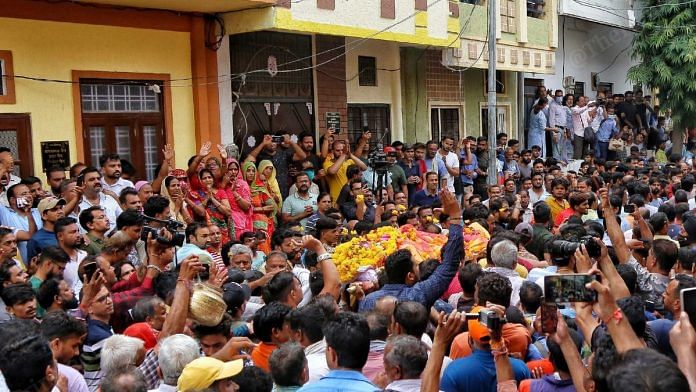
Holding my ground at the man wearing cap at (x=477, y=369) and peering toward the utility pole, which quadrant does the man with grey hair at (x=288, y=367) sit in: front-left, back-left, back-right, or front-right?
back-left

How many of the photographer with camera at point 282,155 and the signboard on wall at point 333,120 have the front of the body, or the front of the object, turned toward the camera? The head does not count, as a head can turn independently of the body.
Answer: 2

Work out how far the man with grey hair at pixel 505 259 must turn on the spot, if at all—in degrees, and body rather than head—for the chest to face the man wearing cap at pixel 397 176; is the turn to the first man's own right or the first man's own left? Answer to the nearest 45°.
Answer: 0° — they already face them

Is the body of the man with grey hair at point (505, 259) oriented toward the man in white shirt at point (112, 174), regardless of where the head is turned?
no

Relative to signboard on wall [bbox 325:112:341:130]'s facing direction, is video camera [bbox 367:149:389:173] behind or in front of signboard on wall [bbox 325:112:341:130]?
in front

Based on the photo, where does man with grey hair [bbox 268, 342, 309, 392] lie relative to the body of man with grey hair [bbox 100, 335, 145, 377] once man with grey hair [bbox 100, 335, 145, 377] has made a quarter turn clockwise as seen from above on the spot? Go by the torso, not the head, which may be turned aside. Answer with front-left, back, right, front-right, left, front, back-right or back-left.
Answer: front

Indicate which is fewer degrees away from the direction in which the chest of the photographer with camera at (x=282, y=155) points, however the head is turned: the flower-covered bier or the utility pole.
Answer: the flower-covered bier

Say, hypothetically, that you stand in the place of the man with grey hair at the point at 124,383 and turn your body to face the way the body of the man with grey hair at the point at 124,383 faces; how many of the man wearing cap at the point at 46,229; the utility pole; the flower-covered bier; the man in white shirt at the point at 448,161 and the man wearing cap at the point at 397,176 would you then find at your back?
0

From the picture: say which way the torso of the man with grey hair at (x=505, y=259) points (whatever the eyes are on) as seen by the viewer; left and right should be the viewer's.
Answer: facing away from the viewer

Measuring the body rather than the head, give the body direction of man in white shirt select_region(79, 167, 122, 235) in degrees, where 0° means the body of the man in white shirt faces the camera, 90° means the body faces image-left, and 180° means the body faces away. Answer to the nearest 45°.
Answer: approximately 315°

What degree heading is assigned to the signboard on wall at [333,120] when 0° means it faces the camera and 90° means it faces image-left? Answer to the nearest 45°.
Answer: approximately 0°

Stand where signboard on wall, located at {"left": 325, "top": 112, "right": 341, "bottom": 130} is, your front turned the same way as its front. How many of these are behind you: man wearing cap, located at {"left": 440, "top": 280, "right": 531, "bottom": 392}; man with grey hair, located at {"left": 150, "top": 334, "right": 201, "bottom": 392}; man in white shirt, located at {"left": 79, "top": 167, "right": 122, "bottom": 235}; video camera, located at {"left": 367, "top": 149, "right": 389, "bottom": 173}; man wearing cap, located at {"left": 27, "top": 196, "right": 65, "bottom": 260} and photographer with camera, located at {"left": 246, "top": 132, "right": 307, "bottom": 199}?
0

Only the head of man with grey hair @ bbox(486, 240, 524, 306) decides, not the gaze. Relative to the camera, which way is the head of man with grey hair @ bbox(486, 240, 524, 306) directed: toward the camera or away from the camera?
away from the camera

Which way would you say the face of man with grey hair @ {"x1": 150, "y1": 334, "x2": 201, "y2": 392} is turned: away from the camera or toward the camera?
away from the camera

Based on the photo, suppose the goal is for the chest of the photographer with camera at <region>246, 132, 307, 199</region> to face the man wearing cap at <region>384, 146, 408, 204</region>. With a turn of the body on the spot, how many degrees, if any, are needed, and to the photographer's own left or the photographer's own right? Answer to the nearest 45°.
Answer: approximately 90° to the photographer's own left
